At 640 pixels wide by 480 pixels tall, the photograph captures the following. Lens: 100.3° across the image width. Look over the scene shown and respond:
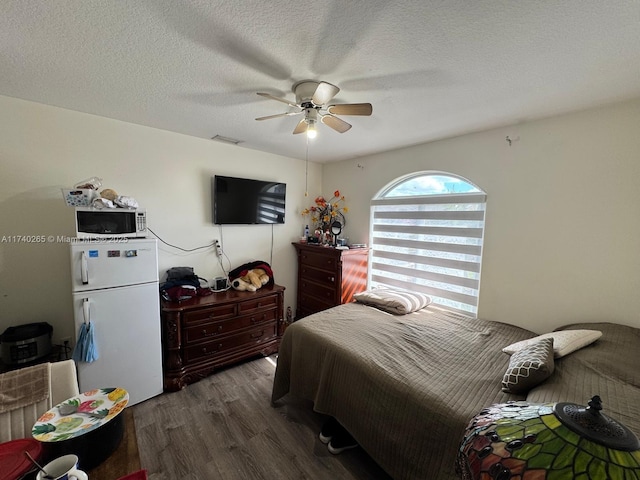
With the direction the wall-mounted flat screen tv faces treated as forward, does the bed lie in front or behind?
in front

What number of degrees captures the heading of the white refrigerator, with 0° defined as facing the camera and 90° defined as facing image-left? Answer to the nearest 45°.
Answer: approximately 0°

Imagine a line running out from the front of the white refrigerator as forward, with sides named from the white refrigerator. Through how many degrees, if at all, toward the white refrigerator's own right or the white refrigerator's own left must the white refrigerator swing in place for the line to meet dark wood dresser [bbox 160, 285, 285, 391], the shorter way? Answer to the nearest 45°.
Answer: approximately 90° to the white refrigerator's own left

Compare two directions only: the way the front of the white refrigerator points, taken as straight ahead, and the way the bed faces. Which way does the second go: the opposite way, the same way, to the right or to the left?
to the right

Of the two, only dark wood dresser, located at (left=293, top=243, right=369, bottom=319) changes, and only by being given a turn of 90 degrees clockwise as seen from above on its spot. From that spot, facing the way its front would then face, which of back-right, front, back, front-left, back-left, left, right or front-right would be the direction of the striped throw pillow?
back

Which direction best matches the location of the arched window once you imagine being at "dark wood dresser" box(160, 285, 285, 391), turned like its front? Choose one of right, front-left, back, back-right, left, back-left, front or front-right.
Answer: front-left

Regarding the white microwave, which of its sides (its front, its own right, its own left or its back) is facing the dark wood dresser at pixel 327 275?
left

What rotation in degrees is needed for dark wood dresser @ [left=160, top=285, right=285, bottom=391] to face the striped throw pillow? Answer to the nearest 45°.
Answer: approximately 45° to its left

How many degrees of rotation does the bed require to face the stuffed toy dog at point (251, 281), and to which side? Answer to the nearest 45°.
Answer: approximately 45° to its right

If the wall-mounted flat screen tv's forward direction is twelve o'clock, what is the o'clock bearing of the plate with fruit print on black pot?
The plate with fruit print on black pot is roughly at 2 o'clock from the wall-mounted flat screen tv.

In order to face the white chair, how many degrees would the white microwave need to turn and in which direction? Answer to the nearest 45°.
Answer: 0° — it already faces it

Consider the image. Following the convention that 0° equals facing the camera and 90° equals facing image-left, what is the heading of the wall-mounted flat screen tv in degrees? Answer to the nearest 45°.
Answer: approximately 315°

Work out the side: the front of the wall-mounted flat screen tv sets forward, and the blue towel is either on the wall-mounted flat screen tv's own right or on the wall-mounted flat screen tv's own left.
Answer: on the wall-mounted flat screen tv's own right

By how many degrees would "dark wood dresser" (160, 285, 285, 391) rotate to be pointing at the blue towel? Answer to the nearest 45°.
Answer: approximately 90° to its right
